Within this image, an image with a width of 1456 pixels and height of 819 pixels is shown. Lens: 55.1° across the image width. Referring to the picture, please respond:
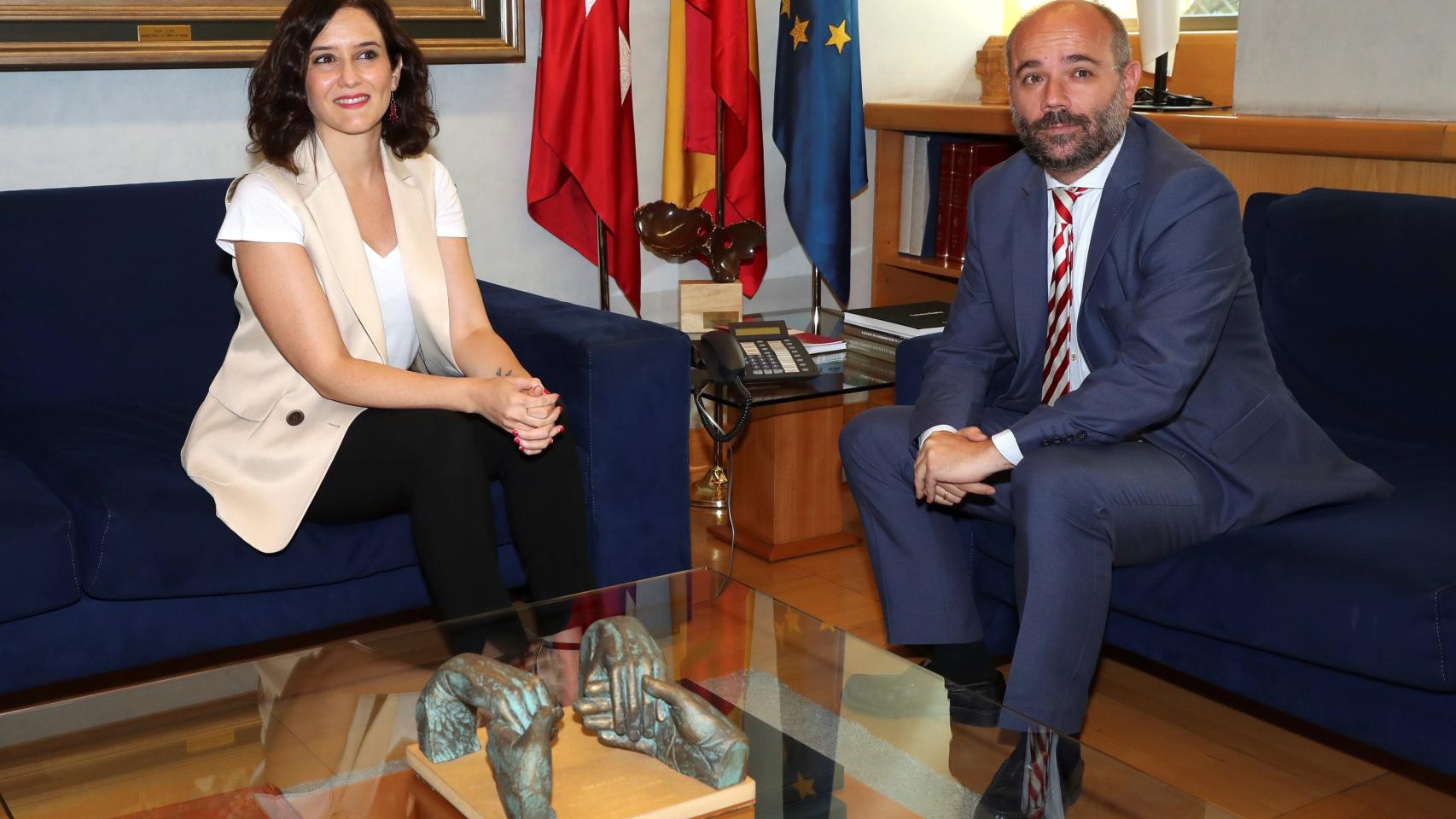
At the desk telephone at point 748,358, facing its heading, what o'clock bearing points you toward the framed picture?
The framed picture is roughly at 3 o'clock from the desk telephone.

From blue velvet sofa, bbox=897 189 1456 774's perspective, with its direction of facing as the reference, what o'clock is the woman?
The woman is roughly at 1 o'clock from the blue velvet sofa.

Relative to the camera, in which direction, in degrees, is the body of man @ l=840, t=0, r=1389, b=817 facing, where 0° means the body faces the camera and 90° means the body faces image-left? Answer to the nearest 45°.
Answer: approximately 45°

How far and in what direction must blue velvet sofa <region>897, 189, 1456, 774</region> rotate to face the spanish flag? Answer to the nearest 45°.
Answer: approximately 90° to its right

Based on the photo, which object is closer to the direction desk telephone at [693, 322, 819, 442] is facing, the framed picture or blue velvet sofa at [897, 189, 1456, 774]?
the blue velvet sofa
